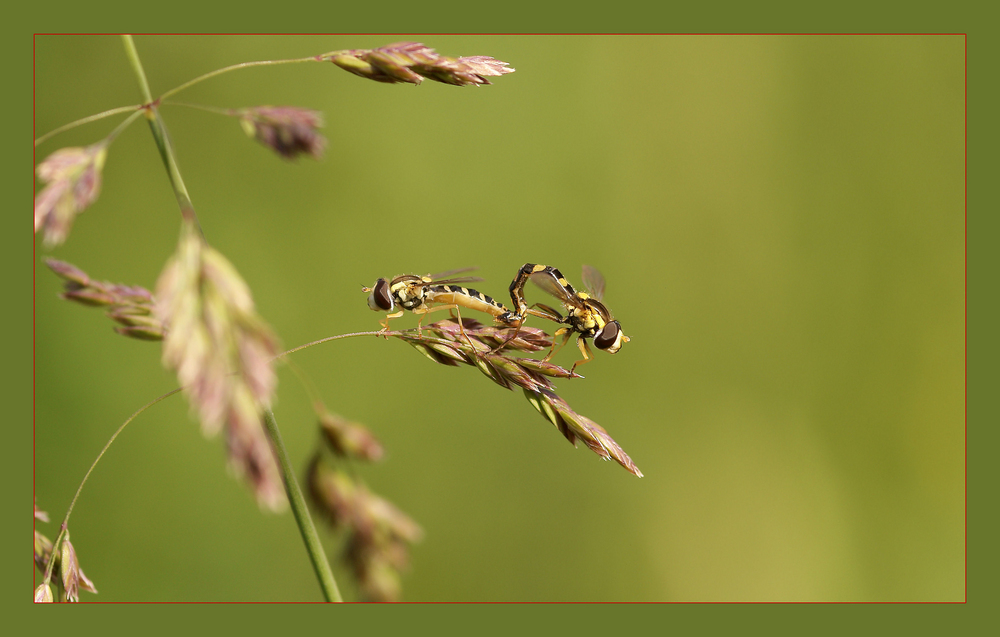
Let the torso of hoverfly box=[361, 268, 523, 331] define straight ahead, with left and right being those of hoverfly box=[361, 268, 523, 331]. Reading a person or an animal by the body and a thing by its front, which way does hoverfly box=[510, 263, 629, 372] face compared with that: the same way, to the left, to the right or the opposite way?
the opposite way

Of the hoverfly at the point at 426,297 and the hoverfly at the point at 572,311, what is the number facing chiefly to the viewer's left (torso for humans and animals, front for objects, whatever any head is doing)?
1

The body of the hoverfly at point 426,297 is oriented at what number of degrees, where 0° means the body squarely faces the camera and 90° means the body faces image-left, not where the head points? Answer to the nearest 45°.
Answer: approximately 90°

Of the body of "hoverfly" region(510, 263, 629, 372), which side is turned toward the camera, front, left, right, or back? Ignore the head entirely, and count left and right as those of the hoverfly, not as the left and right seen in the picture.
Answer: right

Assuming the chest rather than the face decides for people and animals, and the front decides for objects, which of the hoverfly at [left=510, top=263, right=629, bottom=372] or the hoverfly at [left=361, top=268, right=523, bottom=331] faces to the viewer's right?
the hoverfly at [left=510, top=263, right=629, bottom=372]
